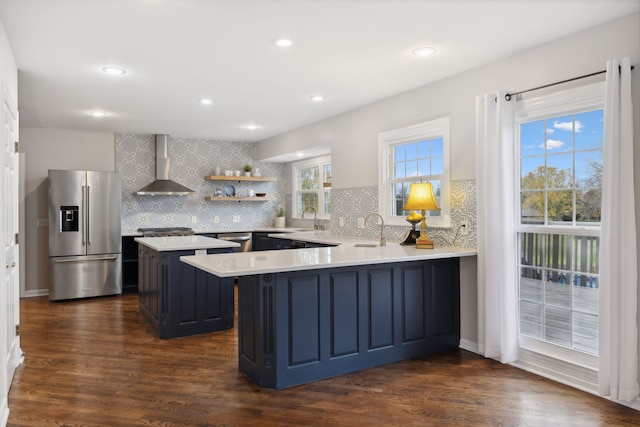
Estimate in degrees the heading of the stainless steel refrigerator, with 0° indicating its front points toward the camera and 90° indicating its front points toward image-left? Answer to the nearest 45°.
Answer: approximately 0°

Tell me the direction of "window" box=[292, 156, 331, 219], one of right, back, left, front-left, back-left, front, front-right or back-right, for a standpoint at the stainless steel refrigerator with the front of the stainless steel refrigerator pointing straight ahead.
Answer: left

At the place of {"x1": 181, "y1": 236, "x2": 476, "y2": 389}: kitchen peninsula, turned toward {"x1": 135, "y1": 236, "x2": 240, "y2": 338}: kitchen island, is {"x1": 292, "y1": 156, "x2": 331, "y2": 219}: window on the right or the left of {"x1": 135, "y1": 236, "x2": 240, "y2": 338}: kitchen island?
right

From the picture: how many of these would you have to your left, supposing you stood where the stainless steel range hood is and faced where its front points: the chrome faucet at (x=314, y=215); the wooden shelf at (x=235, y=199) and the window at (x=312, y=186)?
3

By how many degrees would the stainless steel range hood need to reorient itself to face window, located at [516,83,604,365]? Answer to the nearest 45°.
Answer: approximately 45° to its left

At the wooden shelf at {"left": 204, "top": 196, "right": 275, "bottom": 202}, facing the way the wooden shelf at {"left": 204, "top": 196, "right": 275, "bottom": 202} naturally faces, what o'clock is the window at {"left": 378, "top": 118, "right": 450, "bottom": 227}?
The window is roughly at 11 o'clock from the wooden shelf.

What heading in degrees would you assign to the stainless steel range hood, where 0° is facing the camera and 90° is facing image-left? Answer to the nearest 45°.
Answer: approximately 0°

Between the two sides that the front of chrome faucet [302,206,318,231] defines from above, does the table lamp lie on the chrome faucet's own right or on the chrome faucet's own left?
on the chrome faucet's own left
